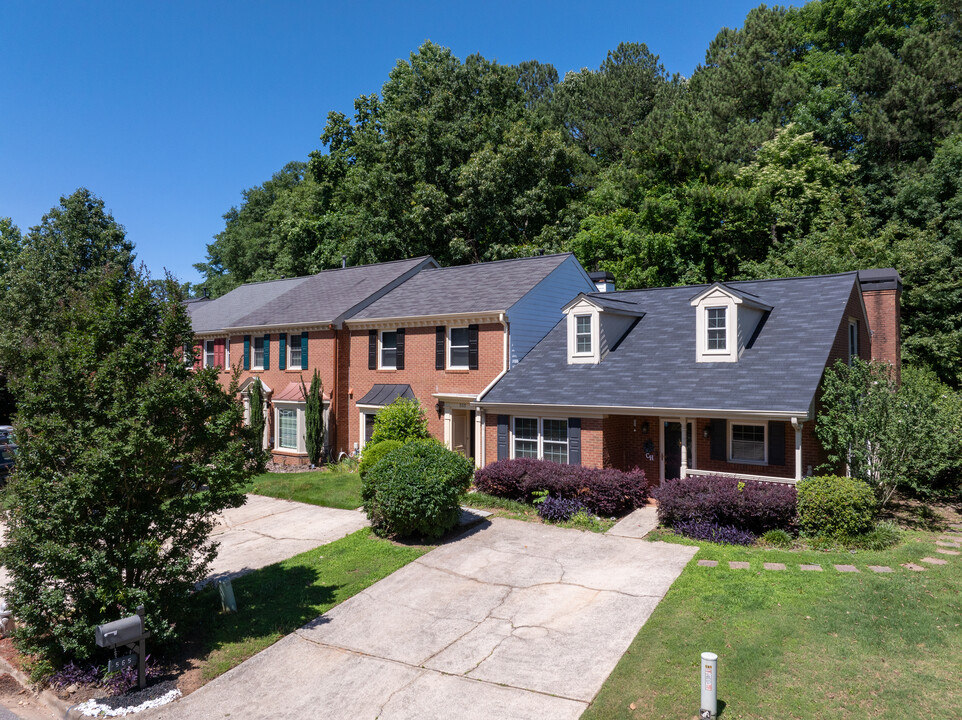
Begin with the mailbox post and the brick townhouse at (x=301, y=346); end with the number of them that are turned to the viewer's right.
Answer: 0

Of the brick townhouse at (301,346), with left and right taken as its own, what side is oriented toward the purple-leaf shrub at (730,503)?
left

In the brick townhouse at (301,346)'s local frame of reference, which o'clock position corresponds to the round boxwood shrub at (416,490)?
The round boxwood shrub is roughly at 10 o'clock from the brick townhouse.

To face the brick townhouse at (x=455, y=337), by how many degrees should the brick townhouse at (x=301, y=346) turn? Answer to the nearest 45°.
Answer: approximately 90° to its left

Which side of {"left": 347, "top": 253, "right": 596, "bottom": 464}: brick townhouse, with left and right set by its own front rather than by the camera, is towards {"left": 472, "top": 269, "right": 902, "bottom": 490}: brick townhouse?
left

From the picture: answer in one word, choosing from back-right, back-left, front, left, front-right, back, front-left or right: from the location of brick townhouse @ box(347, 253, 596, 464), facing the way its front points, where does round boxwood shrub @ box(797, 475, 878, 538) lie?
left

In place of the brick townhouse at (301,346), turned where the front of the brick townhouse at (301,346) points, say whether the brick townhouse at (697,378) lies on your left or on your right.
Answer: on your left

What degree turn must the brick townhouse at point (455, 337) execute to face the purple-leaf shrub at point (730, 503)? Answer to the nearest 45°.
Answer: approximately 90° to its left

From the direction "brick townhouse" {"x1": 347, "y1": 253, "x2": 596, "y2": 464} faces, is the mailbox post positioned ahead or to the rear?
ahead

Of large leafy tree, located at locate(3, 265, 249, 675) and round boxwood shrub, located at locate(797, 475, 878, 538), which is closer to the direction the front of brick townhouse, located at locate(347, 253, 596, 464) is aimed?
the large leafy tree

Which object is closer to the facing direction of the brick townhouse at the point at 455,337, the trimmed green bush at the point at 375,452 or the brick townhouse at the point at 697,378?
the trimmed green bush
